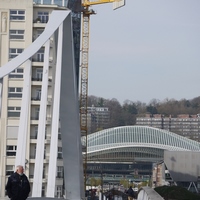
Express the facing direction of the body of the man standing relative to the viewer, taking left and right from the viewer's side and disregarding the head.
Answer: facing the viewer and to the right of the viewer
